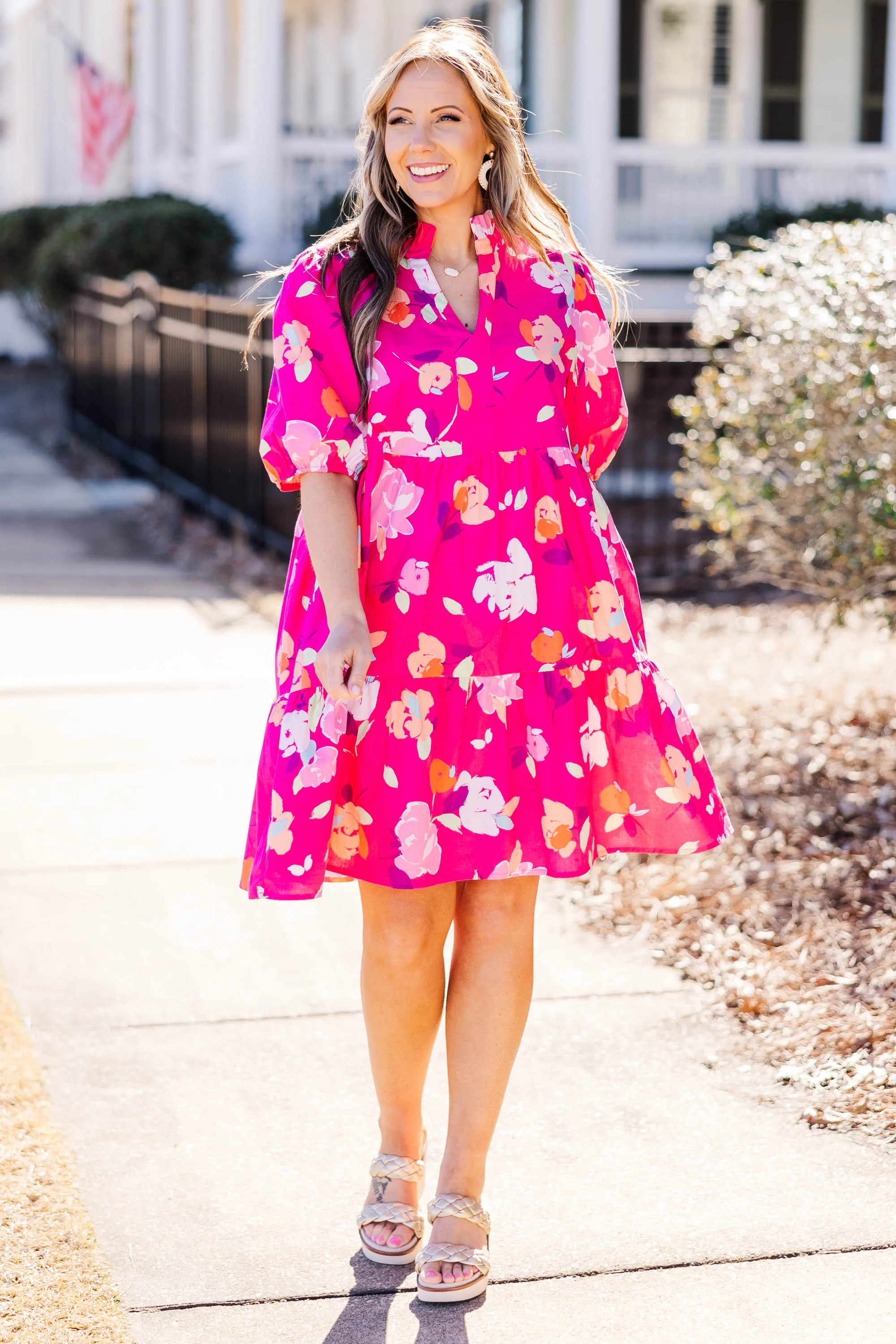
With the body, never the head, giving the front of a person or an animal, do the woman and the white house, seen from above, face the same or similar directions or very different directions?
same or similar directions

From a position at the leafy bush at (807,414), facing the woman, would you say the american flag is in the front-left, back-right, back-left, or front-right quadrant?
back-right

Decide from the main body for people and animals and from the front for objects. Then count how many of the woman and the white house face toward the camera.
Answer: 2

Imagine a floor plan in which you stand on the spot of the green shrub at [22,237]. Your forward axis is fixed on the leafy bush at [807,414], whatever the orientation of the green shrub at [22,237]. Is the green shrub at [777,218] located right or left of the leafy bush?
left

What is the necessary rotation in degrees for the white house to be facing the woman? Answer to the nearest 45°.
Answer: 0° — it already faces them

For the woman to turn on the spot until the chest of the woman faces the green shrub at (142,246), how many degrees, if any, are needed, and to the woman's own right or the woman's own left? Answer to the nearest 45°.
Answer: approximately 180°

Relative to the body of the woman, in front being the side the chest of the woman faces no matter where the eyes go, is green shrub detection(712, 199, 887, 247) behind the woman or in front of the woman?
behind

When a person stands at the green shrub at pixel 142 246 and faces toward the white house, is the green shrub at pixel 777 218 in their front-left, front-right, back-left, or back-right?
front-right

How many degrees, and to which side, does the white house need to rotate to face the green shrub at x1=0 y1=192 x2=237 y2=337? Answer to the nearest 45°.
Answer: approximately 45° to its right

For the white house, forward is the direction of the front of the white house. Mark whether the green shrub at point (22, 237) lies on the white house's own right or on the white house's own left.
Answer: on the white house's own right

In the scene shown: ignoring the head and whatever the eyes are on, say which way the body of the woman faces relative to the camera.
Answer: toward the camera

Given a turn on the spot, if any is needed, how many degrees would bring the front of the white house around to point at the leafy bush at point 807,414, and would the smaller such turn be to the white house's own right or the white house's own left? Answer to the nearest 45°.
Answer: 0° — it already faces it
